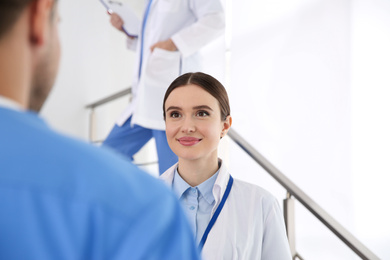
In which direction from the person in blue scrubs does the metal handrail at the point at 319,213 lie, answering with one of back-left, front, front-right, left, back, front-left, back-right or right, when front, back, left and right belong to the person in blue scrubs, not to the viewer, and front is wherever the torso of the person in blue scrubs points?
front

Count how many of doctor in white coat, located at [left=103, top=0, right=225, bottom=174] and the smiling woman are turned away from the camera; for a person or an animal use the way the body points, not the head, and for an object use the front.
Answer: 0

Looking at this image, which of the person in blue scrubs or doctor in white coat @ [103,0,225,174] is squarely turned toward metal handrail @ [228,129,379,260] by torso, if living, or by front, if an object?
the person in blue scrubs

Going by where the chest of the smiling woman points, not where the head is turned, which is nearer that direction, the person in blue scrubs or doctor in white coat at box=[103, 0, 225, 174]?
the person in blue scrubs

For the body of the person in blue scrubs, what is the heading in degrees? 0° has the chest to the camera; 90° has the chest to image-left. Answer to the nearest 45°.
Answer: approximately 225°

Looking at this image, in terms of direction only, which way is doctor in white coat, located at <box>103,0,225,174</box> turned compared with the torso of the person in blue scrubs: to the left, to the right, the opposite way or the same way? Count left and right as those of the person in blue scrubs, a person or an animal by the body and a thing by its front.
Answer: the opposite way

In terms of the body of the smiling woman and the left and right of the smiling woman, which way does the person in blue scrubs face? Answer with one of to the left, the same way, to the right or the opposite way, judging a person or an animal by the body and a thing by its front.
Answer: the opposite way

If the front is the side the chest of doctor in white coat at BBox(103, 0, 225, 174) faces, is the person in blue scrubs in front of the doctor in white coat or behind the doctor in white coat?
in front

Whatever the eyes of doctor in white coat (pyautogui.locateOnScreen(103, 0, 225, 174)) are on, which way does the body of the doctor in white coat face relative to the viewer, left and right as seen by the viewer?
facing the viewer and to the left of the viewer

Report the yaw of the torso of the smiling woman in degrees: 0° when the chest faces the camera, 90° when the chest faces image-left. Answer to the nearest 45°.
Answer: approximately 45°

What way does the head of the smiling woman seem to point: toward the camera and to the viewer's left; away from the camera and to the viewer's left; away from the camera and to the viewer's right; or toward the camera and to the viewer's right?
toward the camera and to the viewer's left

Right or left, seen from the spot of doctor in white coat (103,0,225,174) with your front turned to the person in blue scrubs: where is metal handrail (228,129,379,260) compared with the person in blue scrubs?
left

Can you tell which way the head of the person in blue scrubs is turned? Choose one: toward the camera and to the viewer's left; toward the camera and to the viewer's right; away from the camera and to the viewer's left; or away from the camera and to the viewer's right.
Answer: away from the camera and to the viewer's right
